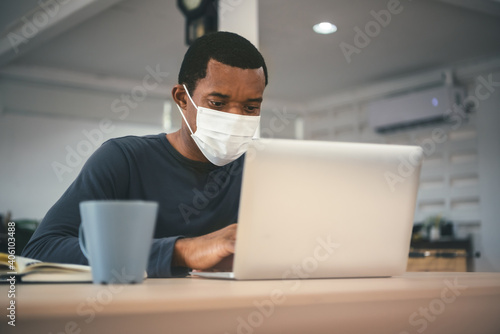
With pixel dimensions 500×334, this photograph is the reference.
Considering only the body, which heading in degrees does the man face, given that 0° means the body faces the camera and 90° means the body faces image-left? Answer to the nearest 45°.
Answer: approximately 315°

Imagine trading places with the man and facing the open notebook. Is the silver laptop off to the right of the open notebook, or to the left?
left

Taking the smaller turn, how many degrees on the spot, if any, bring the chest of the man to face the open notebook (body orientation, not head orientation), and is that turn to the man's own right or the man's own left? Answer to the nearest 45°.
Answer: approximately 45° to the man's own right

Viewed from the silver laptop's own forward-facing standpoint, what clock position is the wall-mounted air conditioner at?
The wall-mounted air conditioner is roughly at 2 o'clock from the silver laptop.

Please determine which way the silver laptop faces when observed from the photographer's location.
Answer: facing away from the viewer and to the left of the viewer

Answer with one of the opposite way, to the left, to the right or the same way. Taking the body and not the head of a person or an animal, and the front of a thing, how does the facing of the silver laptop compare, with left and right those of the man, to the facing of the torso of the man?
the opposite way

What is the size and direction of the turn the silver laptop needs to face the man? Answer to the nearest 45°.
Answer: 0° — it already faces them

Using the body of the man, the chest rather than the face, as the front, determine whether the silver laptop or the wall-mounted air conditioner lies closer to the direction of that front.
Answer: the silver laptop
